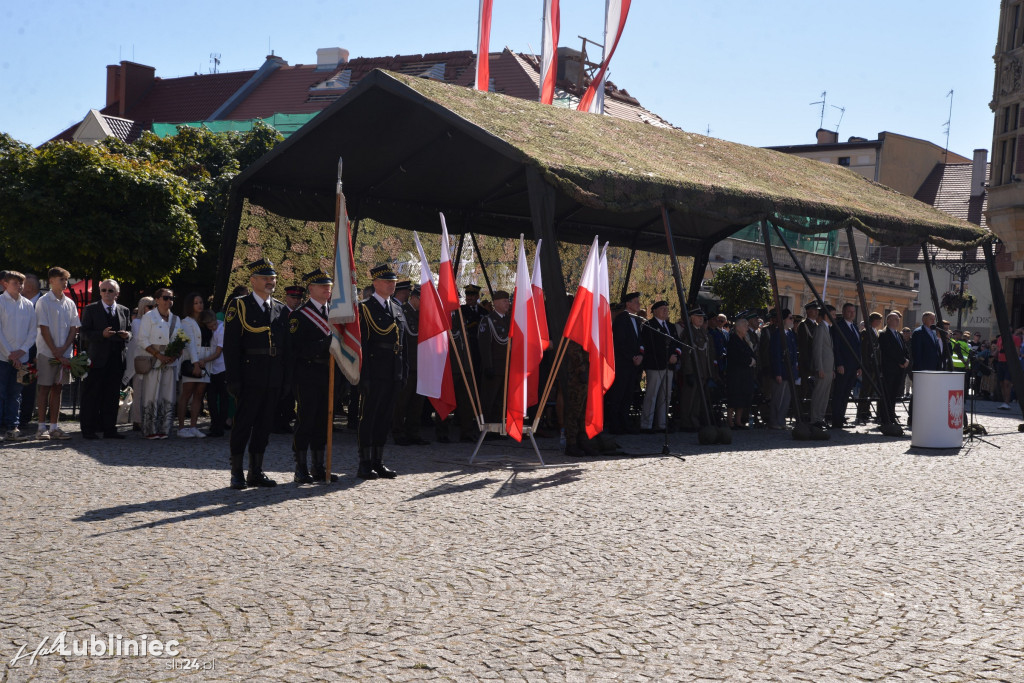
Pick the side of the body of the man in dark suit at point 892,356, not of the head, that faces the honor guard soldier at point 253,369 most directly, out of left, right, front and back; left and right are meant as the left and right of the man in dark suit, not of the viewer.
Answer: right

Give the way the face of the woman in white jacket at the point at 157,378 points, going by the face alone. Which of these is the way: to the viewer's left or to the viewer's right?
to the viewer's right

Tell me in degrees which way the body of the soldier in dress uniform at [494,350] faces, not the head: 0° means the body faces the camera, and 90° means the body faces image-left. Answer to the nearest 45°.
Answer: approximately 315°

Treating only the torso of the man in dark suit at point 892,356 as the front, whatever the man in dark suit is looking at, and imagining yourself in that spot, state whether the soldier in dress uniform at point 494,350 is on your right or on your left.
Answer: on your right

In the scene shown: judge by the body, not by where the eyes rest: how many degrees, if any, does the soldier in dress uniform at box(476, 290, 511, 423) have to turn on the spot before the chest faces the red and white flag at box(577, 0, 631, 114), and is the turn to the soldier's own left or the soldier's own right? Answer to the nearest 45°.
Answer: approximately 135° to the soldier's own left

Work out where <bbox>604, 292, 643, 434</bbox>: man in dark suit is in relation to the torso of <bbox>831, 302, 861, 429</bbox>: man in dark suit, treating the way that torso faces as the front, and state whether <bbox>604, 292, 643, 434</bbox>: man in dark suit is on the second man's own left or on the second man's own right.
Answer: on the second man's own right
